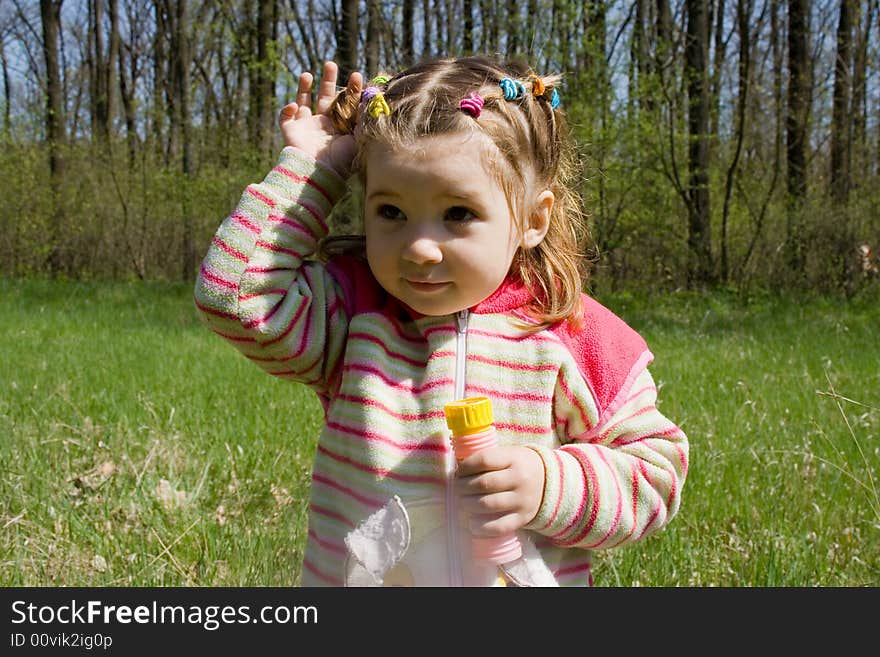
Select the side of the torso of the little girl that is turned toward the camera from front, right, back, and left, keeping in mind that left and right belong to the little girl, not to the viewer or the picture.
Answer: front
